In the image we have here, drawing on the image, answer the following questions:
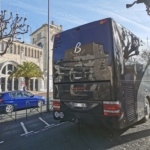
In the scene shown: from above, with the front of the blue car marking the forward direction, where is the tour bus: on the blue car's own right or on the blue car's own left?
on the blue car's own right

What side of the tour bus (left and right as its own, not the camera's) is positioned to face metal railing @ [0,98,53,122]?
left

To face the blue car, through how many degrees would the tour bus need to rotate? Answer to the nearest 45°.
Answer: approximately 90° to its left

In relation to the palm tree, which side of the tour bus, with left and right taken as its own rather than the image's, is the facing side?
left

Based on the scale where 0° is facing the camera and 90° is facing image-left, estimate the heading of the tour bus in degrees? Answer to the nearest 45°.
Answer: approximately 225°
